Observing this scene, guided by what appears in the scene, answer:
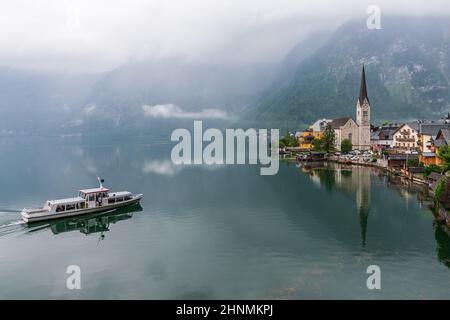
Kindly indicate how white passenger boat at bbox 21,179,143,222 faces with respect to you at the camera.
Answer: facing away from the viewer and to the right of the viewer
